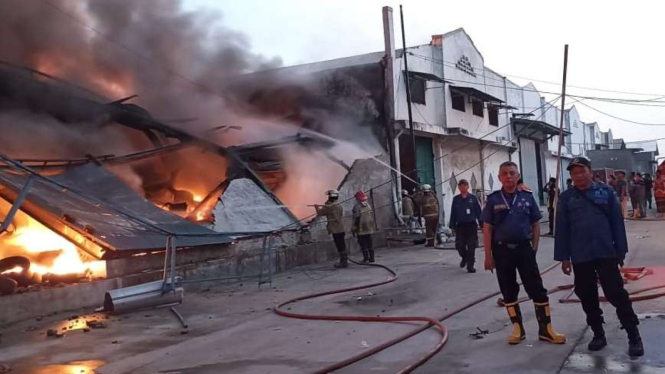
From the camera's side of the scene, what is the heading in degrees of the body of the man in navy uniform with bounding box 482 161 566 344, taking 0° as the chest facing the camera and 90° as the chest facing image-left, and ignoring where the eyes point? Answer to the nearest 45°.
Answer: approximately 0°

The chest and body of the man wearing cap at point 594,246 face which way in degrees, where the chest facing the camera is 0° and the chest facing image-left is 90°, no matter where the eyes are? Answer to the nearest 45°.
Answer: approximately 0°

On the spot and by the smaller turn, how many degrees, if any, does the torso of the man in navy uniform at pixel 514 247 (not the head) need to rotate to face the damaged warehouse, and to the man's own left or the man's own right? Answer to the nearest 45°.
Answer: approximately 135° to the man's own right

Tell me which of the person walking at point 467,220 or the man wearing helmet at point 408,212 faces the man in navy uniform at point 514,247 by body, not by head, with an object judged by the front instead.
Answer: the person walking

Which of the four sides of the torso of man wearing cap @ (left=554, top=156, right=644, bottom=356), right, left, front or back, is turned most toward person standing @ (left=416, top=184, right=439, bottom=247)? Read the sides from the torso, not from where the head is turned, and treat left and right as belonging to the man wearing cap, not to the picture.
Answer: back

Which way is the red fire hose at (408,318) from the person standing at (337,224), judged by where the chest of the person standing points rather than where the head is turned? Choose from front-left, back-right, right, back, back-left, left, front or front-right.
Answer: left

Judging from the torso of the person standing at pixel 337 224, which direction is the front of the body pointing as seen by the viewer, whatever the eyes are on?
to the viewer's left

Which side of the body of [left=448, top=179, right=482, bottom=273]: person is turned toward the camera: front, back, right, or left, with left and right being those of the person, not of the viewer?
front

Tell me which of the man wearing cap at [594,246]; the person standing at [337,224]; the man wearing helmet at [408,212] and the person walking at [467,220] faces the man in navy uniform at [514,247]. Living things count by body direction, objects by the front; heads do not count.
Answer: the person walking at [467,220]

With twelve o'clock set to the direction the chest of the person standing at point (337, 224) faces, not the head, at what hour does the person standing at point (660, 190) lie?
the person standing at point (660, 190) is roughly at 5 o'clock from the person standing at point (337, 224).

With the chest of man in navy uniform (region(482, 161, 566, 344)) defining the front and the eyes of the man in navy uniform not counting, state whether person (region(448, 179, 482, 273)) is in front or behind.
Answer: behind

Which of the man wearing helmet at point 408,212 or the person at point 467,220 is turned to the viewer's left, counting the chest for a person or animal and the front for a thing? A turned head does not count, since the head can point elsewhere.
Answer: the man wearing helmet
